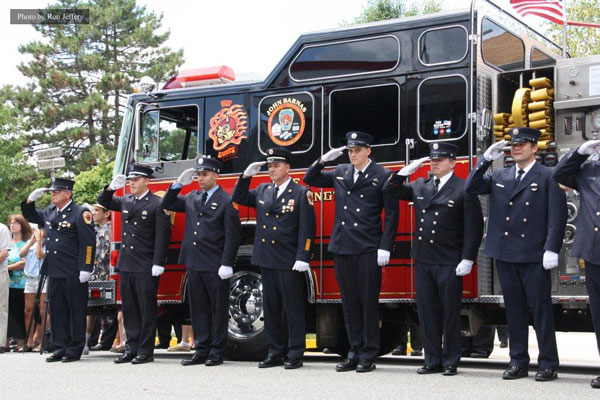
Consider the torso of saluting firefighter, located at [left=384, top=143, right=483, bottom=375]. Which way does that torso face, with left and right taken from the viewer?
facing the viewer and to the left of the viewer

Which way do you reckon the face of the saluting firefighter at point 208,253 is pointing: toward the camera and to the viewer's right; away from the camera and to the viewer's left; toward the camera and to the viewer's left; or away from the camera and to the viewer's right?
toward the camera and to the viewer's left

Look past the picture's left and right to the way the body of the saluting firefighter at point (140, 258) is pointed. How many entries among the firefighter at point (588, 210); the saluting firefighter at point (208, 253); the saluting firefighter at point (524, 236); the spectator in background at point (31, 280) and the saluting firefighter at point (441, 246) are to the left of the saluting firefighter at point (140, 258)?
4

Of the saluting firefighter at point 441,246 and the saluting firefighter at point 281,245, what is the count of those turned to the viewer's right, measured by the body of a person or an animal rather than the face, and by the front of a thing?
0

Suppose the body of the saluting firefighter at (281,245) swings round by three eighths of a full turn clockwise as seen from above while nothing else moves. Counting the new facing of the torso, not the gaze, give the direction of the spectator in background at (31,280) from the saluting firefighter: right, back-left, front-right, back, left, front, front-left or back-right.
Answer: front-left

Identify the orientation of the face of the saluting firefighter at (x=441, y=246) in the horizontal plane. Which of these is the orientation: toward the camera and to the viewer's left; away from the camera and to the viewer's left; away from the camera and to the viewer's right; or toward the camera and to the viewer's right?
toward the camera and to the viewer's left

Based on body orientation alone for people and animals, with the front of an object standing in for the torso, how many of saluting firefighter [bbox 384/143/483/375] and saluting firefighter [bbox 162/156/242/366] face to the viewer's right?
0

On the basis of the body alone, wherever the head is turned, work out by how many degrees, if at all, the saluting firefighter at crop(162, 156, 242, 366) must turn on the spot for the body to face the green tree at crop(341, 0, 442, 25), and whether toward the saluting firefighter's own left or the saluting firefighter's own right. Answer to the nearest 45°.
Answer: approximately 135° to the saluting firefighter's own right

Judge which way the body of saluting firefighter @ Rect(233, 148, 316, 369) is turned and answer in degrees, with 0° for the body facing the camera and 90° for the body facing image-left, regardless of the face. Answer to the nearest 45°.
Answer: approximately 45°

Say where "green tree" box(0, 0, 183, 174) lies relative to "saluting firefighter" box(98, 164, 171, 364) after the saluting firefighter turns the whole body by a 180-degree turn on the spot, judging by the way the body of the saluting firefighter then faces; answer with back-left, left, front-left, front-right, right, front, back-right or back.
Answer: front-left

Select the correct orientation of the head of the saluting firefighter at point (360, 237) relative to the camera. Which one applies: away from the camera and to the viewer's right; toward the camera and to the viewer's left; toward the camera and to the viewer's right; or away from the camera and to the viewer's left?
toward the camera and to the viewer's left
